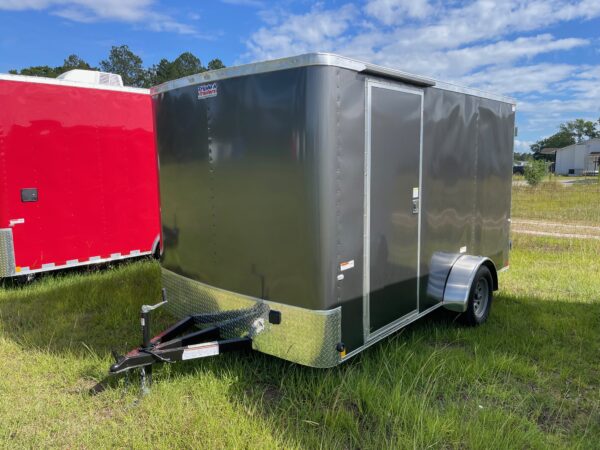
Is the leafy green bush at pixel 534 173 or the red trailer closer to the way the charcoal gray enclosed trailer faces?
the red trailer

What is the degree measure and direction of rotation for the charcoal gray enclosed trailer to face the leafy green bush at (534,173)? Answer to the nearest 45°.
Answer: approximately 180°

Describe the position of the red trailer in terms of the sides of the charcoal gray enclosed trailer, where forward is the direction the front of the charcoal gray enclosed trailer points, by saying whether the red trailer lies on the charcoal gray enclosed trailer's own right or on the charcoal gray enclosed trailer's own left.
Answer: on the charcoal gray enclosed trailer's own right

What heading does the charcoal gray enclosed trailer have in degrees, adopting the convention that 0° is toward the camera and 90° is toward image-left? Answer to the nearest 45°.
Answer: approximately 45°
